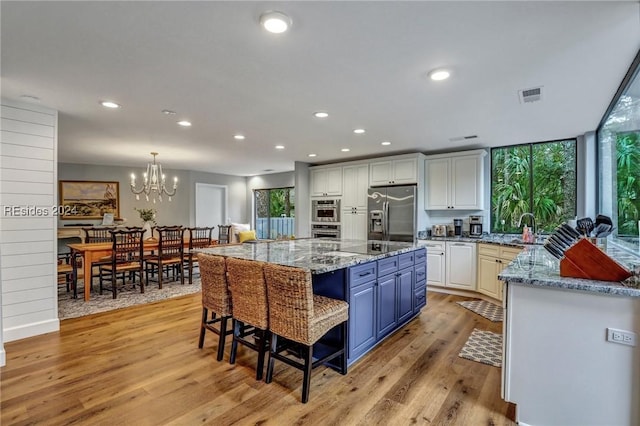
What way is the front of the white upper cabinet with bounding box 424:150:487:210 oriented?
toward the camera

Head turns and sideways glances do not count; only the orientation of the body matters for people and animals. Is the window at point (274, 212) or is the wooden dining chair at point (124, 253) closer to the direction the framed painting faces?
the wooden dining chair

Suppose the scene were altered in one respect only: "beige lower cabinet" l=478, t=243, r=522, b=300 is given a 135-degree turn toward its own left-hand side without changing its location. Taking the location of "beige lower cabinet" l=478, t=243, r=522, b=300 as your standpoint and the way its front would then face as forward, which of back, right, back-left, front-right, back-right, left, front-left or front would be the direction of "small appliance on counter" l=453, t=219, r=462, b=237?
back-left

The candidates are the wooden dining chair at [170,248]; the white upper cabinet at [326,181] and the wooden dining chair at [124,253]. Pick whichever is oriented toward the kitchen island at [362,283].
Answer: the white upper cabinet

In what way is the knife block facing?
to the viewer's left

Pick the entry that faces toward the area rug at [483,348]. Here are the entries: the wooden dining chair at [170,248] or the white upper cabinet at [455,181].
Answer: the white upper cabinet

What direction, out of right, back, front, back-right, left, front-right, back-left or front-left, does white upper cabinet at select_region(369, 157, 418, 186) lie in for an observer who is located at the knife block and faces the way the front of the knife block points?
front-right

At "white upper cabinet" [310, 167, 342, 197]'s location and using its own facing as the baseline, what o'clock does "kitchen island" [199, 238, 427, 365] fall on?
The kitchen island is roughly at 12 o'clock from the white upper cabinet.

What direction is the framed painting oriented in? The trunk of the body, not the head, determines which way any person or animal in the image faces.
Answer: toward the camera

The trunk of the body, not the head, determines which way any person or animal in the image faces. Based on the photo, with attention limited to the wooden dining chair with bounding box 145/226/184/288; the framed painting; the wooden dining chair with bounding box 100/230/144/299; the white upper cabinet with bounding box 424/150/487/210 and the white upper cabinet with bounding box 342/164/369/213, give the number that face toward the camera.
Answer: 3

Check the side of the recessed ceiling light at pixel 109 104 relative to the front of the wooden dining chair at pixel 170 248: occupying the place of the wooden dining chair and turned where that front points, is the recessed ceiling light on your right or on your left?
on your left

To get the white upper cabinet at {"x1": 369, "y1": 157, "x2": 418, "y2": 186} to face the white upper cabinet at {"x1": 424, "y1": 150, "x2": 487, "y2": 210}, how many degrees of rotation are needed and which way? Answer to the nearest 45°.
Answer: approximately 135° to its left

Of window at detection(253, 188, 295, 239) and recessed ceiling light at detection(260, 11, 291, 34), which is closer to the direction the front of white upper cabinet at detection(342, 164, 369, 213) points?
the recessed ceiling light

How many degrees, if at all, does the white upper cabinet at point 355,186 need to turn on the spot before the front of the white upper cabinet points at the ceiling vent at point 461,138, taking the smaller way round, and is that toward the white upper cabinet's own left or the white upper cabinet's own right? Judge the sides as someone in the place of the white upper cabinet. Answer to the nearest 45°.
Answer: approximately 45° to the white upper cabinet's own left

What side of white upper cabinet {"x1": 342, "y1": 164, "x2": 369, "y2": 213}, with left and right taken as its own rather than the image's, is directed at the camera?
front

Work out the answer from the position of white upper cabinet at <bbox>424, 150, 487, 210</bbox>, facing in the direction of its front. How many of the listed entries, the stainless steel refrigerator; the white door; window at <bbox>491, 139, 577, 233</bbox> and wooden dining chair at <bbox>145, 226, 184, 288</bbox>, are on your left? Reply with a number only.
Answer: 1

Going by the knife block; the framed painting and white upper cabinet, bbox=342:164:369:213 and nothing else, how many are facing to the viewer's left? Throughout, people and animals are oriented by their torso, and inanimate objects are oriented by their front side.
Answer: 1
